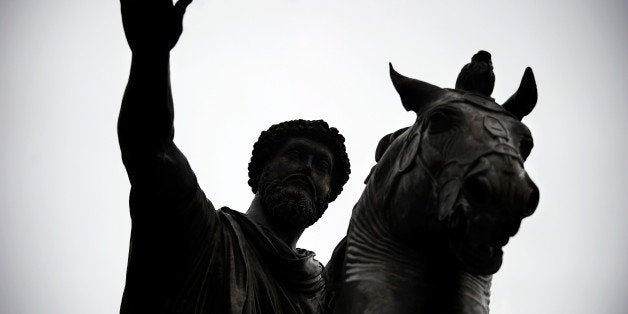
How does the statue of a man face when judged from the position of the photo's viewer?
facing the viewer and to the right of the viewer
